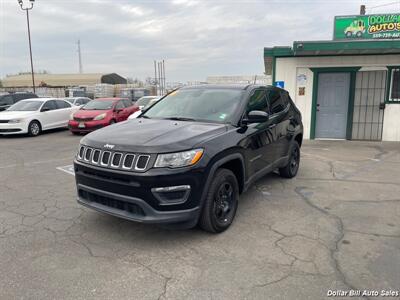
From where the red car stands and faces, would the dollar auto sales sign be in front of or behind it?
behind

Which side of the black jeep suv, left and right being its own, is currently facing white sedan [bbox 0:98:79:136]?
right

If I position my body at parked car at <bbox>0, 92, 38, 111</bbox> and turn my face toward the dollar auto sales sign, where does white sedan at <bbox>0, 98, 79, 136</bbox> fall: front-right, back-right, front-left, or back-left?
front-right

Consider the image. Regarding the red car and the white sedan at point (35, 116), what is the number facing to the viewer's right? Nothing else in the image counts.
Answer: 0

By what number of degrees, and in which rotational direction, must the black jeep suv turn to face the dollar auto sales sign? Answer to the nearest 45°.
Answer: approximately 180°

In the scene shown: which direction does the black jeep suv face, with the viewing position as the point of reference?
facing the viewer and to the left of the viewer

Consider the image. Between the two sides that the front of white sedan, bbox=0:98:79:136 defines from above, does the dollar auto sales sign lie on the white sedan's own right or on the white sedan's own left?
on the white sedan's own left

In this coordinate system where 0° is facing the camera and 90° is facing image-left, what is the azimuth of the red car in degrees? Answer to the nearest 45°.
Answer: approximately 45°

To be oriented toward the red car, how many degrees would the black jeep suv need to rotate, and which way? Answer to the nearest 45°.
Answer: approximately 135° to its right
